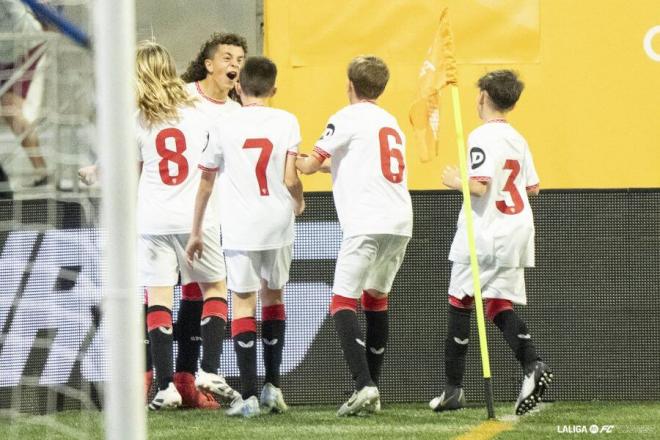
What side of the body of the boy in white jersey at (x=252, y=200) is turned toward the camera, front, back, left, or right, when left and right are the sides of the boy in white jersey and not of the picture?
back

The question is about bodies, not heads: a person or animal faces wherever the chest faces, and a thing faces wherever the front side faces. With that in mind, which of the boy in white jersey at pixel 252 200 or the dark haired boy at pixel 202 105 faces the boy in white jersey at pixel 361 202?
the dark haired boy

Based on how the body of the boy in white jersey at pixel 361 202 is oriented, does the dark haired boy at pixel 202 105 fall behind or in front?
in front

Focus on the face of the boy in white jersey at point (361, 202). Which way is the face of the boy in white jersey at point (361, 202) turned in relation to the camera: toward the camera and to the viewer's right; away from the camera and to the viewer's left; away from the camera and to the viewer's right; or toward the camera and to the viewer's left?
away from the camera and to the viewer's left

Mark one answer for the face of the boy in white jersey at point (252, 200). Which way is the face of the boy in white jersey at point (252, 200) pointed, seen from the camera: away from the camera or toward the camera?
away from the camera

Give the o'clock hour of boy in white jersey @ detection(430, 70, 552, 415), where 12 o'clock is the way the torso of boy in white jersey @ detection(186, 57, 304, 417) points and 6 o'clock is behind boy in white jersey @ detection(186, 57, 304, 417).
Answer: boy in white jersey @ detection(430, 70, 552, 415) is roughly at 3 o'clock from boy in white jersey @ detection(186, 57, 304, 417).

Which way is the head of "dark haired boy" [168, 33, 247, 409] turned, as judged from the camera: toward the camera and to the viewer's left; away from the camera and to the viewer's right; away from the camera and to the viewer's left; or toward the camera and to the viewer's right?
toward the camera and to the viewer's right

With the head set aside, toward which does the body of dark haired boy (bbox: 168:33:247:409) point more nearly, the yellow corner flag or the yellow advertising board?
the yellow corner flag

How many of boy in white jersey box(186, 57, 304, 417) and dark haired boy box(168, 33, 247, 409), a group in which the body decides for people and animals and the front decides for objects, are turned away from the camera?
1

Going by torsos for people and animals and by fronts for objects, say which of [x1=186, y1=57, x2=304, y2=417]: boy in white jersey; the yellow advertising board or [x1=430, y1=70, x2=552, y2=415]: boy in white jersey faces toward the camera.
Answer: the yellow advertising board

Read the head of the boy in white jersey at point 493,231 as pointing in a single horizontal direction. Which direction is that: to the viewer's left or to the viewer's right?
to the viewer's left

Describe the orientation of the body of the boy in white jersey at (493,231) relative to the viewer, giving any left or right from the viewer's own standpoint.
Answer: facing away from the viewer and to the left of the viewer

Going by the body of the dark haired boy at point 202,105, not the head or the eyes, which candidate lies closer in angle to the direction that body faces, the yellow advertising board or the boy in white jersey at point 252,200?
the boy in white jersey

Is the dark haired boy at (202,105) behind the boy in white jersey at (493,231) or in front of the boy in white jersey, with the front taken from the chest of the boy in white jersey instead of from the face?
in front

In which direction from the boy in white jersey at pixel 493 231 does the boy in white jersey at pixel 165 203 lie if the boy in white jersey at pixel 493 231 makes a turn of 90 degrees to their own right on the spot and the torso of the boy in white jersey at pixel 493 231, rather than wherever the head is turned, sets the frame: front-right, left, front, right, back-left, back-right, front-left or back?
back-left

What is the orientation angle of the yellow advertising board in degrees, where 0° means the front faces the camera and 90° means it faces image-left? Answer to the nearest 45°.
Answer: approximately 0°

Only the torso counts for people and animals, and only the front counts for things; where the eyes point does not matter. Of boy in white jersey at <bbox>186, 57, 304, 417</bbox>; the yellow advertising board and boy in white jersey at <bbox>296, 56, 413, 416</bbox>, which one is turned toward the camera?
the yellow advertising board

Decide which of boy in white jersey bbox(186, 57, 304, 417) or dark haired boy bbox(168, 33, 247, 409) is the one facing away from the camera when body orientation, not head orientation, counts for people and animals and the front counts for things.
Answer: the boy in white jersey
